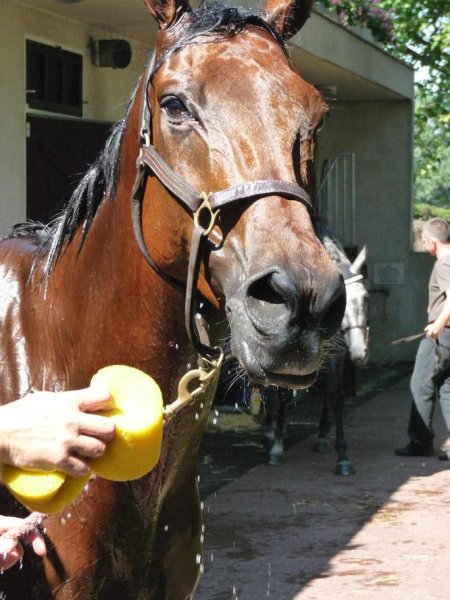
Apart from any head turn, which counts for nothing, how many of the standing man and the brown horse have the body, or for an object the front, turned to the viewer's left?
1

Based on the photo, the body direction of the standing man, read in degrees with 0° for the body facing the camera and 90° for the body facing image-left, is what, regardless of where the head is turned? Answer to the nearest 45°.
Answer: approximately 90°

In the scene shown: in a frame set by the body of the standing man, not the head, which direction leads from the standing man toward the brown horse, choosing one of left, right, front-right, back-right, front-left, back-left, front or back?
left

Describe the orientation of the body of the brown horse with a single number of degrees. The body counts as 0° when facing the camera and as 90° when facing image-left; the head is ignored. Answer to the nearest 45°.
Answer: approximately 315°

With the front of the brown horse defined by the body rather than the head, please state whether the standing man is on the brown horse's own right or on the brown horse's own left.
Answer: on the brown horse's own left
